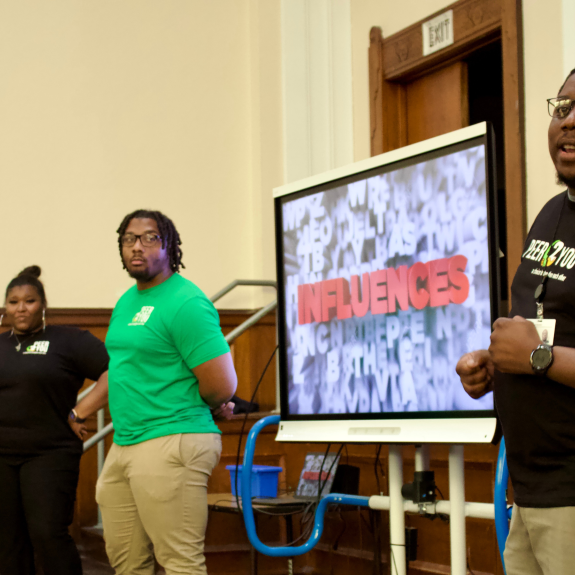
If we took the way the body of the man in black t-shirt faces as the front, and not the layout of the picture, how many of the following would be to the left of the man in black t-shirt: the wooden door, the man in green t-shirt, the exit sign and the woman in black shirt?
0

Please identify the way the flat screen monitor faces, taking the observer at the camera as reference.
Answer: facing the viewer and to the left of the viewer

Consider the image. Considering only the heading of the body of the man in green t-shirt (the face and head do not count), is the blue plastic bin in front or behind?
behind

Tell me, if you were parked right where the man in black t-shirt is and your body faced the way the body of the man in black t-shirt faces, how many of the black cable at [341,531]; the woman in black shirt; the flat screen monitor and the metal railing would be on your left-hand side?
0

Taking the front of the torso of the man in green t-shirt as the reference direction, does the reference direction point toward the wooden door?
no

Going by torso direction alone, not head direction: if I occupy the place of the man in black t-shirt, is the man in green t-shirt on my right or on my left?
on my right

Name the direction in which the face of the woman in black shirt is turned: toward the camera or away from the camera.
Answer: toward the camera

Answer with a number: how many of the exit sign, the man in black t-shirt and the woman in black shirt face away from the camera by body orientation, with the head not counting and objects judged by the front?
0

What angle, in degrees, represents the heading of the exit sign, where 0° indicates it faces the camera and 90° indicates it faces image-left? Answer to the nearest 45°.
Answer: approximately 45°

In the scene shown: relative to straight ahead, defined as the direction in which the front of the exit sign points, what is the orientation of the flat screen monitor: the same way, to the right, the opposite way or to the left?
the same way

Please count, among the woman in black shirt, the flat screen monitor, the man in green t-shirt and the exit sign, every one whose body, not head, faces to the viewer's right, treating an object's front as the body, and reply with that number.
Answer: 0
